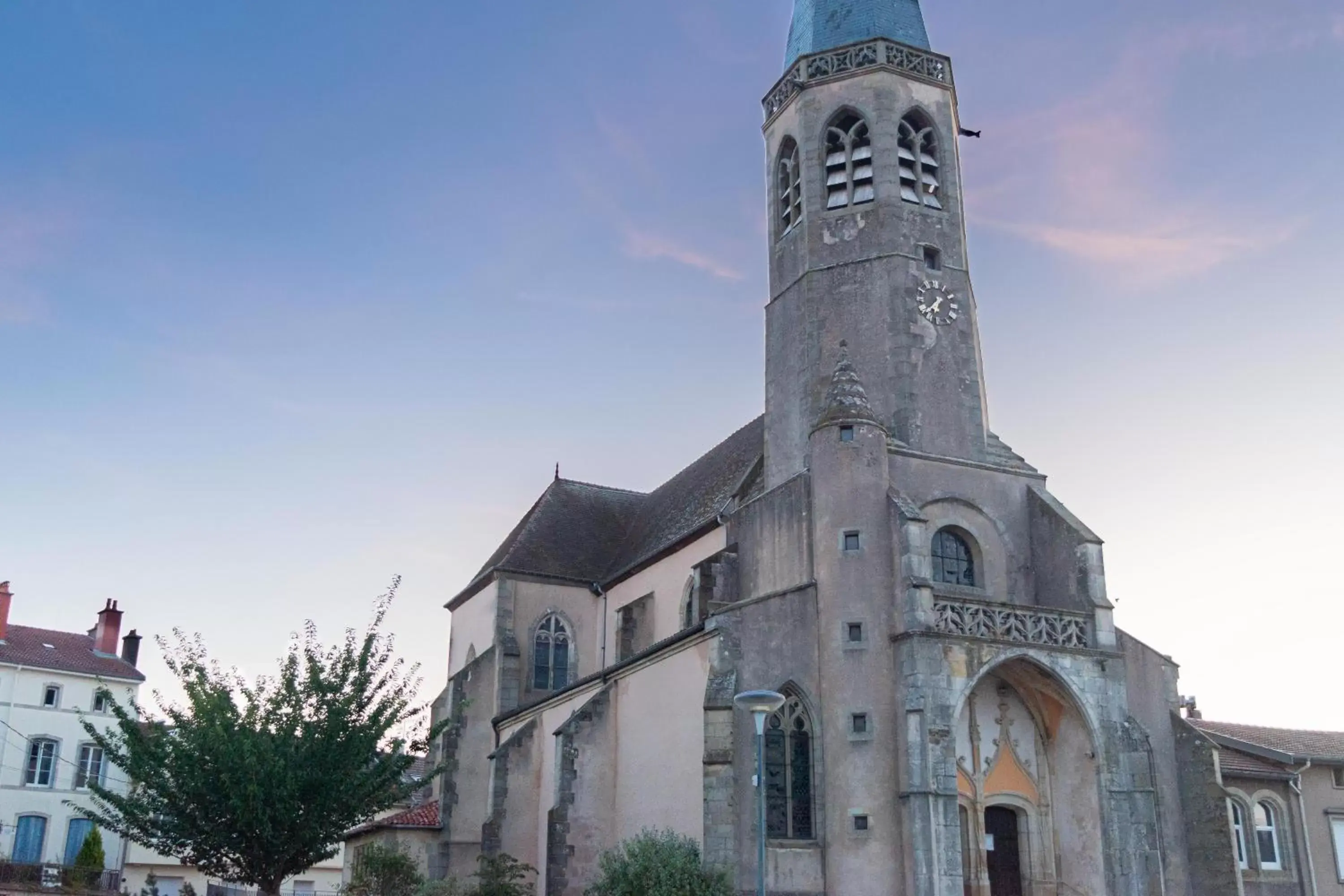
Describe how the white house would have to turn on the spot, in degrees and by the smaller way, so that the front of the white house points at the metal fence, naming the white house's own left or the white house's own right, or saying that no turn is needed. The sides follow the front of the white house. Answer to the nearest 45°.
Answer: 0° — it already faces it

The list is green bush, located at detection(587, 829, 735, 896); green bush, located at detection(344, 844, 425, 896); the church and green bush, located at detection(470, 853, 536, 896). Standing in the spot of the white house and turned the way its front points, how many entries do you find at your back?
0

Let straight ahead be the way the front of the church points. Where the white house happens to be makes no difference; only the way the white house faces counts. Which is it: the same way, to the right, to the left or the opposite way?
the same way

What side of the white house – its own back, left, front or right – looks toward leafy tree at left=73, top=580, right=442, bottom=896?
front

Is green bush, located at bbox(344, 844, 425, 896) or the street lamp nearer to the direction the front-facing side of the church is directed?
the street lamp

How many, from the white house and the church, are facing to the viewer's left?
0

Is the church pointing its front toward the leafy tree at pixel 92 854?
no

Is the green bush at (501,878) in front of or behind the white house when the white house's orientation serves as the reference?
in front

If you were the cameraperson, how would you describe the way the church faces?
facing the viewer and to the right of the viewer

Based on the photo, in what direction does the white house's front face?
toward the camera
